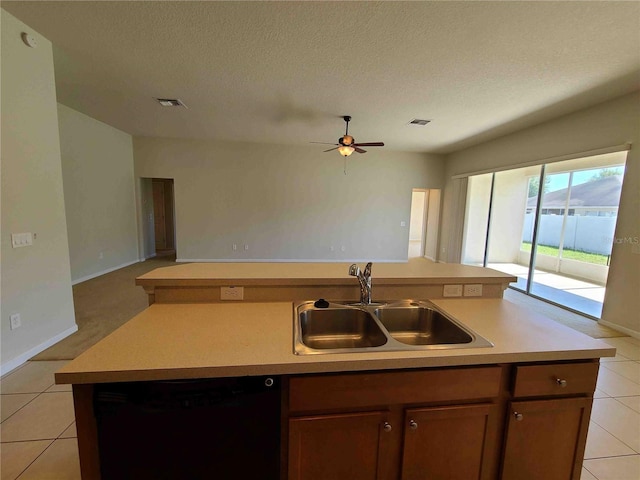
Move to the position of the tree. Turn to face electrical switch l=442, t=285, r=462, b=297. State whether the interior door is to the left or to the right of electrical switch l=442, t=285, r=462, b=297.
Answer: right

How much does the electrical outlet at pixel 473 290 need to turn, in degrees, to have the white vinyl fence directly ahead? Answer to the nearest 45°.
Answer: approximately 180°

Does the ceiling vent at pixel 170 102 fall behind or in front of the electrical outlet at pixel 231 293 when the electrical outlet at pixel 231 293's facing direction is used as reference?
behind

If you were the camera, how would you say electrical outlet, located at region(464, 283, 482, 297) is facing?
facing the viewer

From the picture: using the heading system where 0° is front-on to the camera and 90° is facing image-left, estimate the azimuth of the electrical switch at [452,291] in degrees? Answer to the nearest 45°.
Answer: approximately 0°

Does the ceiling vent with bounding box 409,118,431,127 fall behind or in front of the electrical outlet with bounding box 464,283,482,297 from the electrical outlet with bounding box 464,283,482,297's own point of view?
behind

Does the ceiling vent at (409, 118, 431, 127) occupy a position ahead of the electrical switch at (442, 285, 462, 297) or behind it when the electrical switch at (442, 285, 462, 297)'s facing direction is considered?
behind

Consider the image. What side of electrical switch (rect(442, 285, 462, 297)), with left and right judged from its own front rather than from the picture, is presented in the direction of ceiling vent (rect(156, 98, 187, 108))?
right
